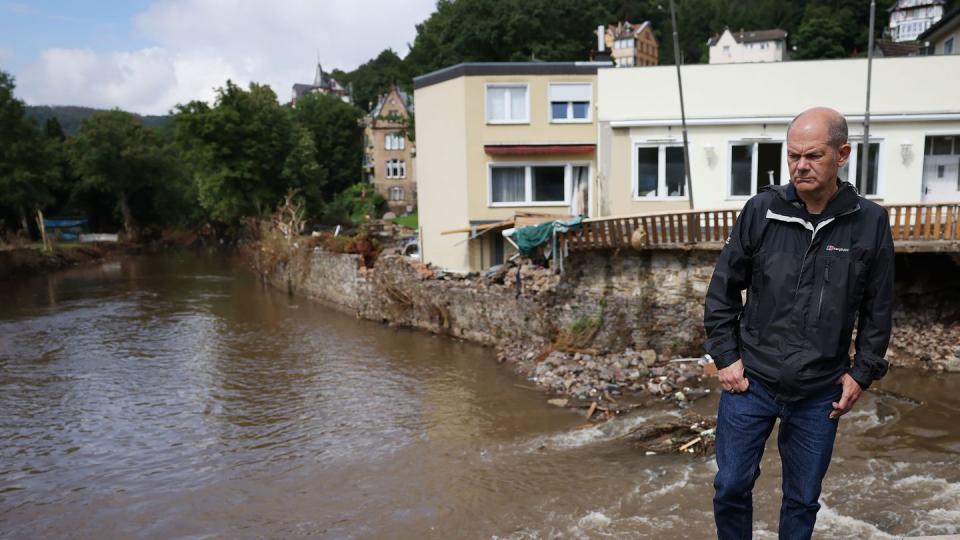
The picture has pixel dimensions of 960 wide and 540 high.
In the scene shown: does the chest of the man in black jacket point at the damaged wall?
no

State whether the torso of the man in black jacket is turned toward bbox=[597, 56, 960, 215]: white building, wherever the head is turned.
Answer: no

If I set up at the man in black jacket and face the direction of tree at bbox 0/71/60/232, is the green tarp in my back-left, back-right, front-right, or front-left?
front-right

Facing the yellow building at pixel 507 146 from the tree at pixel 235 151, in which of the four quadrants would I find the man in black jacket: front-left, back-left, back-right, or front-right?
front-right

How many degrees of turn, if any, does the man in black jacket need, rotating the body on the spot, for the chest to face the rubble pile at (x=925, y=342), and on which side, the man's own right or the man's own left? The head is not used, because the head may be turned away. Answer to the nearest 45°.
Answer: approximately 180°

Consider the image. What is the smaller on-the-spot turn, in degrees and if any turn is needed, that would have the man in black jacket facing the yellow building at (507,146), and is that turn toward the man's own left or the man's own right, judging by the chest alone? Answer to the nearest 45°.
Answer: approximately 135° to the man's own right

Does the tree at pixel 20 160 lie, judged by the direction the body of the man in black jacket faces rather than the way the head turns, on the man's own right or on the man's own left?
on the man's own right

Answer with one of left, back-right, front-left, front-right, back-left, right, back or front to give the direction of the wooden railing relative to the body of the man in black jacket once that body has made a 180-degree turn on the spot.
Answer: front

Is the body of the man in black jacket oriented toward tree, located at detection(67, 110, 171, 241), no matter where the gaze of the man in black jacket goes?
no

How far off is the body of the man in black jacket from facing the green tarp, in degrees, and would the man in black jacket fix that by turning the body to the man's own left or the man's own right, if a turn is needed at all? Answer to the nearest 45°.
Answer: approximately 135° to the man's own right

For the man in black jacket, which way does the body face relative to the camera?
toward the camera

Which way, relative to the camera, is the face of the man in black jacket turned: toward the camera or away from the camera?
toward the camera
